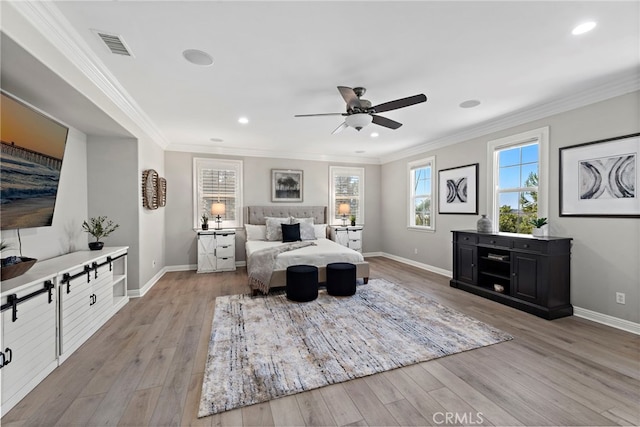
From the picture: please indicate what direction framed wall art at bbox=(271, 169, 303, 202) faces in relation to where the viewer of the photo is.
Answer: facing the viewer

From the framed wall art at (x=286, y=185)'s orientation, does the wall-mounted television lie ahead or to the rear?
ahead

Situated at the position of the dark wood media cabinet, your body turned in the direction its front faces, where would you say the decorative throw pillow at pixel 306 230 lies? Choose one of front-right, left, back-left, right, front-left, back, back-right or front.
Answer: front-right

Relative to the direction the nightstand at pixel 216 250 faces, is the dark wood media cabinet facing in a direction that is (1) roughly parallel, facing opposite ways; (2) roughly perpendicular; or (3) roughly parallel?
roughly perpendicular

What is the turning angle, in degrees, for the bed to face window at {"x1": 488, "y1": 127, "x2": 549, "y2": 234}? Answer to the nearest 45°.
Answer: approximately 90° to its left

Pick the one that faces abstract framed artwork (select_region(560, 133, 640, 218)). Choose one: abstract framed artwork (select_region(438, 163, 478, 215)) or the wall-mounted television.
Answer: the wall-mounted television

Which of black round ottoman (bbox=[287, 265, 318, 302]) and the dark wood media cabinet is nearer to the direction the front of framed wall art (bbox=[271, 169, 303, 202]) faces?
the black round ottoman

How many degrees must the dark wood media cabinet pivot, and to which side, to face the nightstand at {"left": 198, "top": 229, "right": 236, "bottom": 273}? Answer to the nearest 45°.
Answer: approximately 45° to its right

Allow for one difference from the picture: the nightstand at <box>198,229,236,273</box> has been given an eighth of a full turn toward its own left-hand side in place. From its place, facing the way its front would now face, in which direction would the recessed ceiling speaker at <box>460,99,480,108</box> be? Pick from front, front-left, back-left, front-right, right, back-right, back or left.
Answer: front

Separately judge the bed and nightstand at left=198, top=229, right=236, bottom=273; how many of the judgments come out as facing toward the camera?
2

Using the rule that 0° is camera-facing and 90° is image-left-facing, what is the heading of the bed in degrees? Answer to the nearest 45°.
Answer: approximately 0°

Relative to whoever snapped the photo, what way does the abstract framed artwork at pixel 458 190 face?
facing the viewer and to the left of the viewer

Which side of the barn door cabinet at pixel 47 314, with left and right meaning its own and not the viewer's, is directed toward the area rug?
front

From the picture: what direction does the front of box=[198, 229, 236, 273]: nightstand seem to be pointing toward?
toward the camera

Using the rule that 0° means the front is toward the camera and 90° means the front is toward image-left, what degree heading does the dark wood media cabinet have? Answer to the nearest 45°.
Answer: approximately 45°

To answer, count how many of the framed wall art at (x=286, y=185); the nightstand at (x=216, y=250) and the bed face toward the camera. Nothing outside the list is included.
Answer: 3

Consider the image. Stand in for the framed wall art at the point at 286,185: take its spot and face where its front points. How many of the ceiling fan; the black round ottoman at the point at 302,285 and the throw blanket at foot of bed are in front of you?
3
